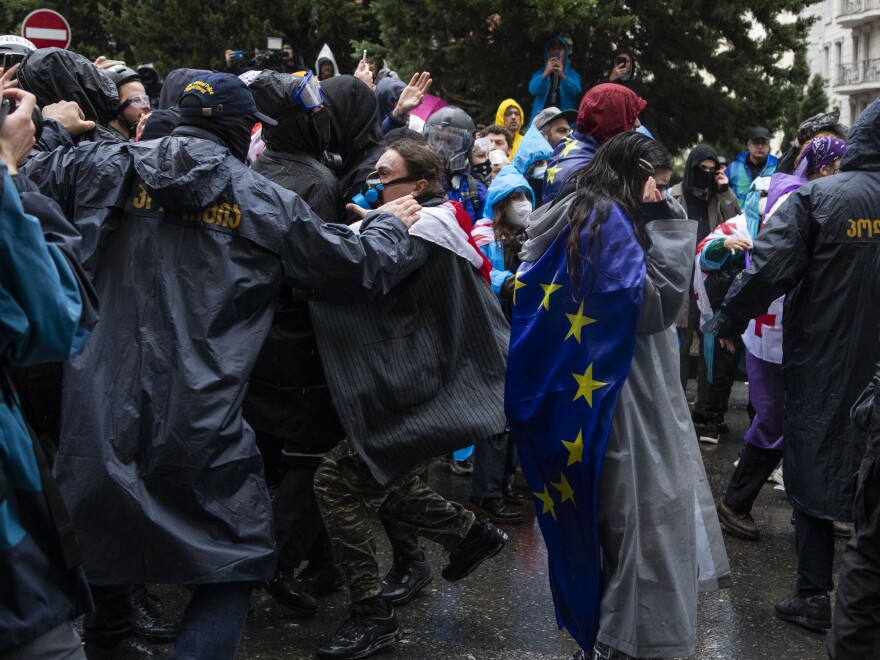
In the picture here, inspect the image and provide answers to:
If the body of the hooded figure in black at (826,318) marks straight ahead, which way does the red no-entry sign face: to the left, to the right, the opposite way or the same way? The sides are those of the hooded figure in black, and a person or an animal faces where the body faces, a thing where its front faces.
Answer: the opposite way

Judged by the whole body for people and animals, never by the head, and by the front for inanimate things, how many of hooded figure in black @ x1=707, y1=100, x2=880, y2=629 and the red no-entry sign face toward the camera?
1

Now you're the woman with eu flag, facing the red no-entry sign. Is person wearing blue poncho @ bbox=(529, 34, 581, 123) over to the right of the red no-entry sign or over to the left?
right

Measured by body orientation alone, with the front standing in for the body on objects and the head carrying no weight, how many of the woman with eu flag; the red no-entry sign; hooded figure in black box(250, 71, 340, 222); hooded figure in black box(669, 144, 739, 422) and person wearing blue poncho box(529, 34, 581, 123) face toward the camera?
3

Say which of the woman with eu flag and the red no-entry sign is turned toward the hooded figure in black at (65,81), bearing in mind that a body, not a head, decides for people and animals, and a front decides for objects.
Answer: the red no-entry sign

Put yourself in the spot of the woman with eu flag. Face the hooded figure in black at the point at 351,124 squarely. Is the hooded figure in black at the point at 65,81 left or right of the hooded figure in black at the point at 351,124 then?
left
